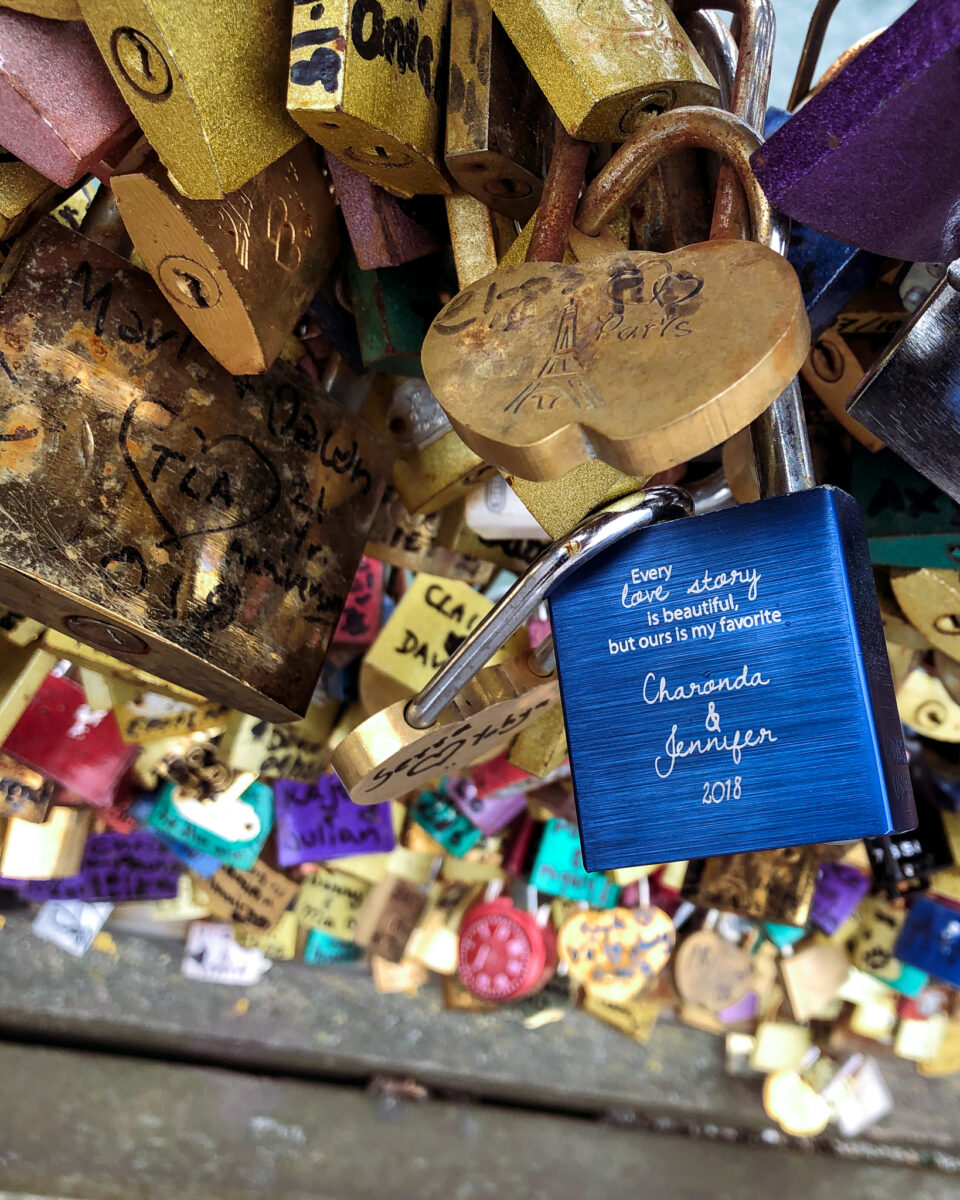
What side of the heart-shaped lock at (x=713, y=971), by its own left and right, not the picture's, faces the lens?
front

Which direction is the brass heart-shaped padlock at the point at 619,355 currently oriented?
toward the camera

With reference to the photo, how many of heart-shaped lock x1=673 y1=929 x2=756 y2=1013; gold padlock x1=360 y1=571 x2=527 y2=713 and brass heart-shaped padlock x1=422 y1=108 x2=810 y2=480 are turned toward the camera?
3

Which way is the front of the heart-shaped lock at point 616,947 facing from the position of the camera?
facing the viewer

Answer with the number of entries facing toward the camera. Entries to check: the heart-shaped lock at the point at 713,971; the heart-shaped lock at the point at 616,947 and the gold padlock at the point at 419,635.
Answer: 3

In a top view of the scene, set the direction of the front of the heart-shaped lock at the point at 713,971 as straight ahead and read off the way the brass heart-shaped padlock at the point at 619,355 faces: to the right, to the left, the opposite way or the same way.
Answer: the same way

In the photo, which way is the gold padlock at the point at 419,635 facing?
toward the camera

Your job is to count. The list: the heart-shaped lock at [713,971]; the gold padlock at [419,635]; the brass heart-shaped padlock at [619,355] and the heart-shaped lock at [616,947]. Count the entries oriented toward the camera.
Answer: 4
